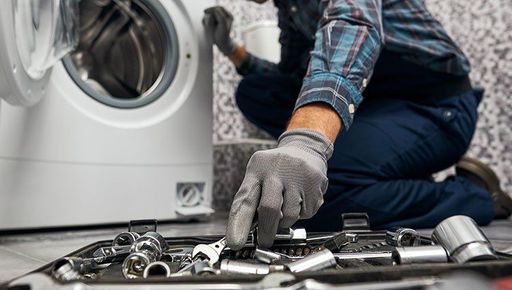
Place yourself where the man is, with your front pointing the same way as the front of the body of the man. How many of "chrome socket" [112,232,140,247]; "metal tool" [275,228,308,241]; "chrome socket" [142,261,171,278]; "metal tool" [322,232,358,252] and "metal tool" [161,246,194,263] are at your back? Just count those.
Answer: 0

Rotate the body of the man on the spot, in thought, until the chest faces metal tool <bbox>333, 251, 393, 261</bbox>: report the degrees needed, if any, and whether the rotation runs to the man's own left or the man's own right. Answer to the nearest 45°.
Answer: approximately 45° to the man's own left

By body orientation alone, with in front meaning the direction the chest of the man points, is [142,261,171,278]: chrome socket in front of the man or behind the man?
in front

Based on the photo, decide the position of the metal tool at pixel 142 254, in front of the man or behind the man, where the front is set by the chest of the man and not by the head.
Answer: in front

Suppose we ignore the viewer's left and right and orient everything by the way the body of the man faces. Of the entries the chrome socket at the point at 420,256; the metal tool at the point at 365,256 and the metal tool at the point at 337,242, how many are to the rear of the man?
0

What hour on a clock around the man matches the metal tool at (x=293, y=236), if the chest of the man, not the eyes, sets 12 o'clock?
The metal tool is roughly at 11 o'clock from the man.

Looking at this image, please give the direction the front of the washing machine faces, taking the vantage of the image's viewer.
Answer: facing the viewer and to the right of the viewer

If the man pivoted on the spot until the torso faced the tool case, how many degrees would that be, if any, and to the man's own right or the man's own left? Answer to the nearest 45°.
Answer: approximately 45° to the man's own left

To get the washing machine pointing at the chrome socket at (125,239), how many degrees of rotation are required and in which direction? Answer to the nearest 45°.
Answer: approximately 45° to its right

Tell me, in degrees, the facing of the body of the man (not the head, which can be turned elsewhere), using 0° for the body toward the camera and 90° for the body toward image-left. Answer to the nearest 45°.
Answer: approximately 45°

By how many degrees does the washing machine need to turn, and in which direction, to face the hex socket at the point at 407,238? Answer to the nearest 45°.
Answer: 0° — it already faces it

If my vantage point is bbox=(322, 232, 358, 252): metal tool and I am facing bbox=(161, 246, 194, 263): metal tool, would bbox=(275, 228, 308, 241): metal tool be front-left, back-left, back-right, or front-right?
front-right
